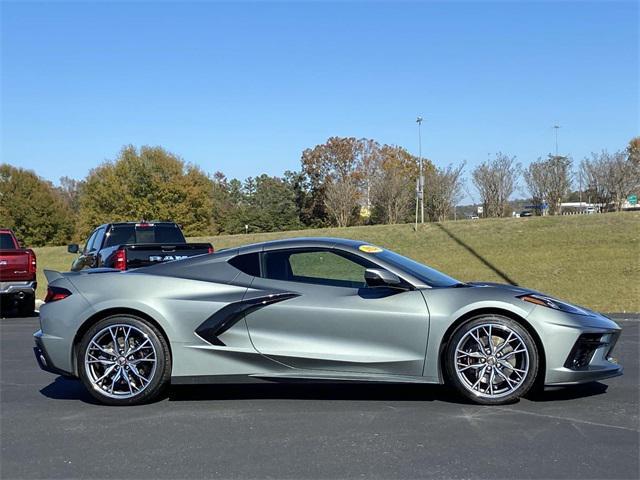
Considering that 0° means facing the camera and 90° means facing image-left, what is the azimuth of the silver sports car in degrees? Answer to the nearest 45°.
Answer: approximately 270°

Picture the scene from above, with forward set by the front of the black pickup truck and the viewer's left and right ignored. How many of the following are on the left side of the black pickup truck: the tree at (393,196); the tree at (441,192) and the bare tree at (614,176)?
0

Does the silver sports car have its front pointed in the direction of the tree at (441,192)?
no

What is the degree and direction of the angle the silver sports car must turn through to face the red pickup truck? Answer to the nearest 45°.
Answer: approximately 135° to its left

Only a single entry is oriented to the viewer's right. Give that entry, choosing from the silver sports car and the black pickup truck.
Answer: the silver sports car

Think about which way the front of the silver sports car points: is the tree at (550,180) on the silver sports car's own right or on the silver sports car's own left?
on the silver sports car's own left

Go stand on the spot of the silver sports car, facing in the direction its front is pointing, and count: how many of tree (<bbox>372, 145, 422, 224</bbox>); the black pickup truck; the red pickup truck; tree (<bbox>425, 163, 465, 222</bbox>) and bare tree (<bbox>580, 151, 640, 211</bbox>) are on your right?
0

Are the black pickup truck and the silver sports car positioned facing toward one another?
no

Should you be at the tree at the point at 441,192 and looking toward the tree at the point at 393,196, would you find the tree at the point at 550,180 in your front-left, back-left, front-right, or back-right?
back-right

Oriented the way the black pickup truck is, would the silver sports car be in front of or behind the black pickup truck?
behind

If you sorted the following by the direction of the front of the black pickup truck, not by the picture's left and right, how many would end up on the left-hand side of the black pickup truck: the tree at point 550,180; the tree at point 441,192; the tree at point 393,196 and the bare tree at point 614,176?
0

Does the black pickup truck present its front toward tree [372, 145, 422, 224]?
no

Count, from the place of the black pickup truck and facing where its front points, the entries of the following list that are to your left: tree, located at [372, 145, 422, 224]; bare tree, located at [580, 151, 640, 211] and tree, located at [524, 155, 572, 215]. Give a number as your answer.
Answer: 0

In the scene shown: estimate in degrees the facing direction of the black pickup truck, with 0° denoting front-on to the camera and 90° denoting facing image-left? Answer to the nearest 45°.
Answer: approximately 135°

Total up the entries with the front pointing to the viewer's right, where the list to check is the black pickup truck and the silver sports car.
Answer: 1
